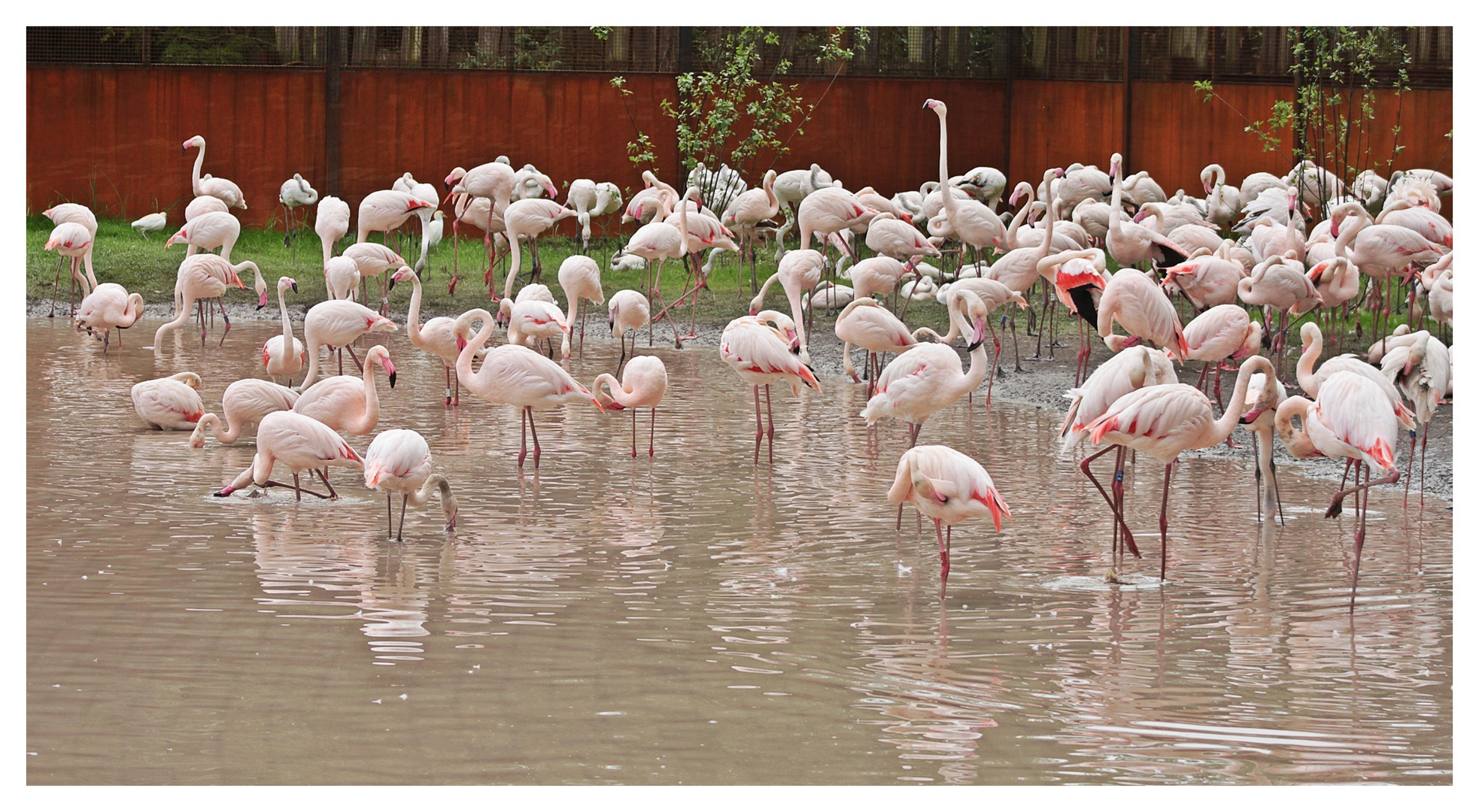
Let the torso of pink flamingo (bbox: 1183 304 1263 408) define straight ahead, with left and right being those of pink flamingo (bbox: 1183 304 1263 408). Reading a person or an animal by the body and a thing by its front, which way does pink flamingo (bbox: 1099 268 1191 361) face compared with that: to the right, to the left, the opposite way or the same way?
the opposite way

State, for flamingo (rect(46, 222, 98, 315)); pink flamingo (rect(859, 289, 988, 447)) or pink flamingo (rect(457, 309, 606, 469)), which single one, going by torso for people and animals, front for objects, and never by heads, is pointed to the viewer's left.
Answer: pink flamingo (rect(457, 309, 606, 469))

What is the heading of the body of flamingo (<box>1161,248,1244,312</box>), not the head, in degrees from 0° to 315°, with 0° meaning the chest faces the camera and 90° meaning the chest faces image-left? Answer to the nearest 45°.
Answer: approximately 270°

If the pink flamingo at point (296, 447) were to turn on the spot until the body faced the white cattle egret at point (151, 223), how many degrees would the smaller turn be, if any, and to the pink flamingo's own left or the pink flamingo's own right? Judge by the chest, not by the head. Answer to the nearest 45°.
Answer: approximately 90° to the pink flamingo's own right

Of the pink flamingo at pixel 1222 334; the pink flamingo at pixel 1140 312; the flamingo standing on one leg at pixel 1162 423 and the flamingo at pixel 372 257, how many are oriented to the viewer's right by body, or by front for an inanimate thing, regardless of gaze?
2

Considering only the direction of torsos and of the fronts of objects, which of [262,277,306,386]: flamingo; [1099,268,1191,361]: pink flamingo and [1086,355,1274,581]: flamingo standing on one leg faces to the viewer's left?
the pink flamingo

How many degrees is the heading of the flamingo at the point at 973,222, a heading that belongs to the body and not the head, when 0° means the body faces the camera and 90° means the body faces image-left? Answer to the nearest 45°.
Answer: approximately 90°

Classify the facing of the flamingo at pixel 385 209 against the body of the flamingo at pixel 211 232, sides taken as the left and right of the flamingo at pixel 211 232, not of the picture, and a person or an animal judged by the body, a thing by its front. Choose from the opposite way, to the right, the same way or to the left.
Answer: the opposite way

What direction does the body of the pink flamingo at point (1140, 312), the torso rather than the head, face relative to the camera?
to the viewer's left

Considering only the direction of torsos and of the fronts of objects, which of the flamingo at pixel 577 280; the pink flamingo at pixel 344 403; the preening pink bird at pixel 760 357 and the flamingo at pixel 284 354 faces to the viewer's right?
the pink flamingo

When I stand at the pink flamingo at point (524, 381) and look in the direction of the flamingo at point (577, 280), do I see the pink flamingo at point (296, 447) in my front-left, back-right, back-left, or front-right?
back-left
